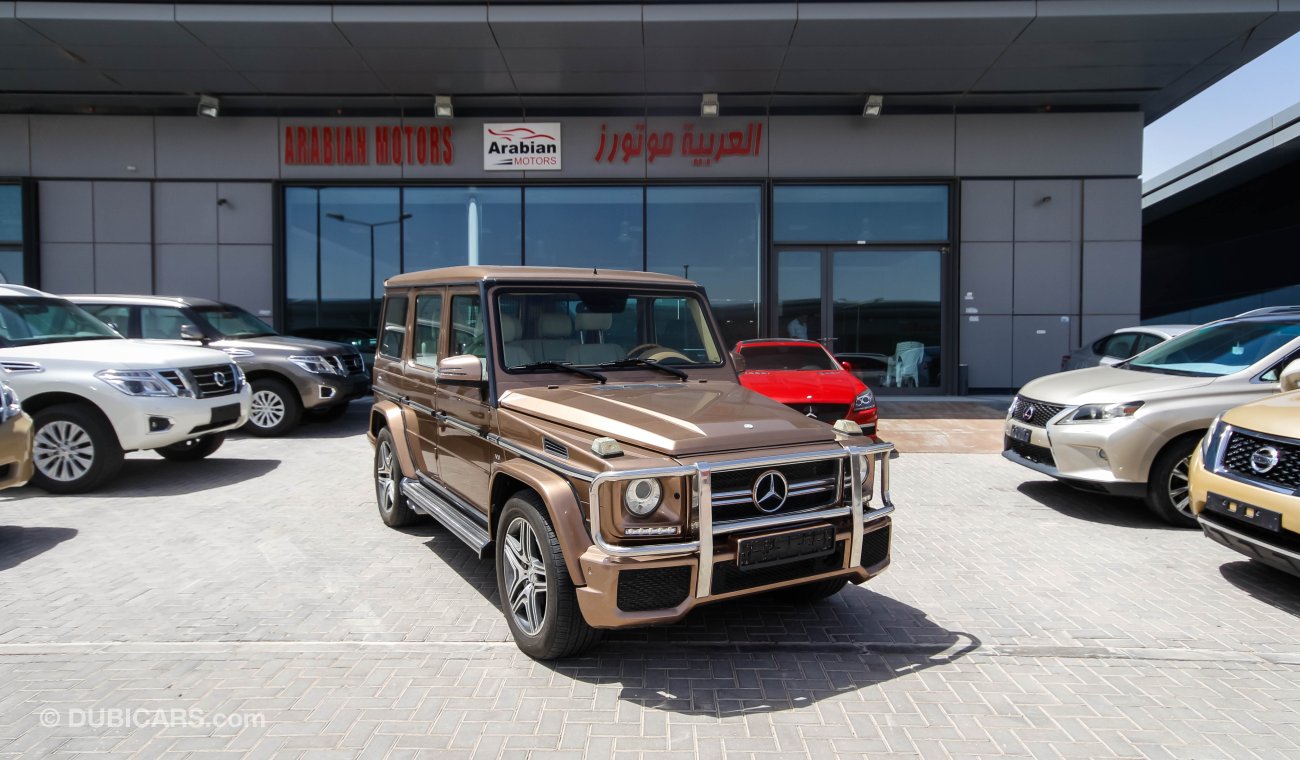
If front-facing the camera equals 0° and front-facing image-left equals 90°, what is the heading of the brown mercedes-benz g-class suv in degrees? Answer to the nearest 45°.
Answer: approximately 315°

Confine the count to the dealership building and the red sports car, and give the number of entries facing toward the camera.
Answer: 2

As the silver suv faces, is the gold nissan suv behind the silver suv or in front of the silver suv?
in front

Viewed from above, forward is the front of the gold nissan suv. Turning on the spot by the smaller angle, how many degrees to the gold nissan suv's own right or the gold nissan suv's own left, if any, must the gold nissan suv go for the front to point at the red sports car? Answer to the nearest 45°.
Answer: approximately 90° to the gold nissan suv's own right

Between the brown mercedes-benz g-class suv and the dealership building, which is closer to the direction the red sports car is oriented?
the brown mercedes-benz g-class suv
